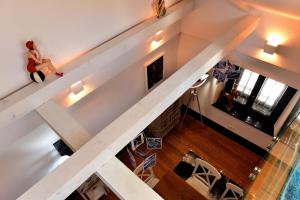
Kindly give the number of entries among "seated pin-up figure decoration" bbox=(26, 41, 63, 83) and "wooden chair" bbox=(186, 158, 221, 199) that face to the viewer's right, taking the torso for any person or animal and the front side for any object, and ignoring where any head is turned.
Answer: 1

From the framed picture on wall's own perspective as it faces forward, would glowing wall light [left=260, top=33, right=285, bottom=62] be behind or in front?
in front

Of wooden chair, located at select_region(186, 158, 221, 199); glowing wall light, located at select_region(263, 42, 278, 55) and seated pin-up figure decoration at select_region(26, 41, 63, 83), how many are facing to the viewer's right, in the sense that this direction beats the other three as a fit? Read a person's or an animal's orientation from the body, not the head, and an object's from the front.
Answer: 1

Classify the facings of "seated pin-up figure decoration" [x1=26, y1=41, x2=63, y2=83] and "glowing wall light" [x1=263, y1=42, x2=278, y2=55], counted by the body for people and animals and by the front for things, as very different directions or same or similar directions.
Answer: very different directions

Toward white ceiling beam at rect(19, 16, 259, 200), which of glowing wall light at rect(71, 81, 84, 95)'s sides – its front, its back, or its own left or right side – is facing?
front

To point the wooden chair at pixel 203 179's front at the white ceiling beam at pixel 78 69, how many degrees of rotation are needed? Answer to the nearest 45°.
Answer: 0° — it already faces it

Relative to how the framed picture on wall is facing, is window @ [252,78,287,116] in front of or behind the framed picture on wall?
in front
